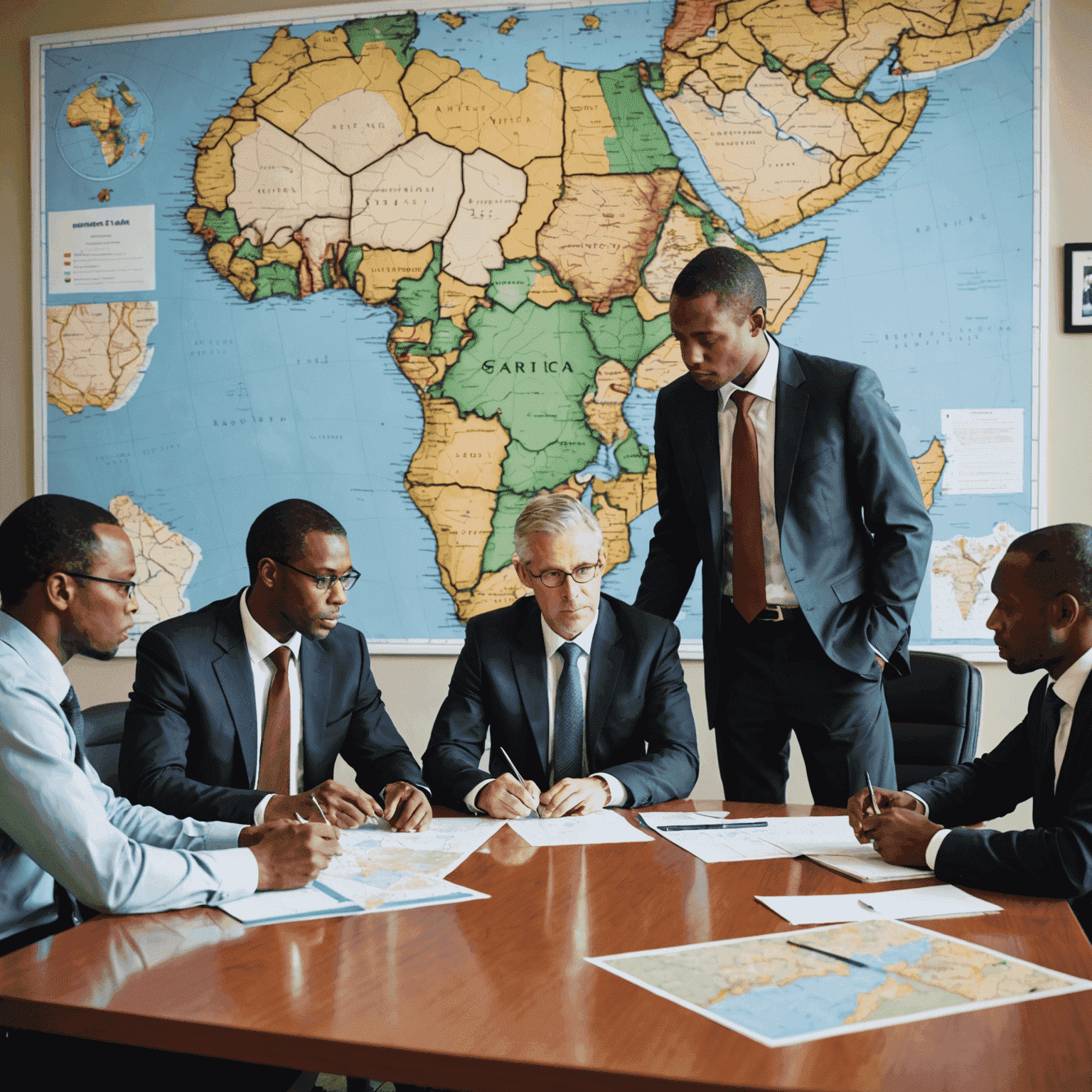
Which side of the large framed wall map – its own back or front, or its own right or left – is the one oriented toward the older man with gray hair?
front

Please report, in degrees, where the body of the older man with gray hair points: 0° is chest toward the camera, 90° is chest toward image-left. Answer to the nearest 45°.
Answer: approximately 0°

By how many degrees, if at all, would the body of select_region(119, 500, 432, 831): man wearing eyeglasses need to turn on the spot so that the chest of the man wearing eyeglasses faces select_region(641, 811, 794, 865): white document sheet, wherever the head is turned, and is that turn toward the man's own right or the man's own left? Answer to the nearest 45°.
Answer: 0° — they already face it

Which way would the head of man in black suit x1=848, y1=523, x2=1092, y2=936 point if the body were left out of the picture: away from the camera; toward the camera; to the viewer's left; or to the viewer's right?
to the viewer's left

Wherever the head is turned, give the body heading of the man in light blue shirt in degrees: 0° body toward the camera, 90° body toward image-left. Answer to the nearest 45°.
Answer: approximately 270°

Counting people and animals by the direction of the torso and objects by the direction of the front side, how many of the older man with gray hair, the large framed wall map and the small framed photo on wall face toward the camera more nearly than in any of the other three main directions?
3

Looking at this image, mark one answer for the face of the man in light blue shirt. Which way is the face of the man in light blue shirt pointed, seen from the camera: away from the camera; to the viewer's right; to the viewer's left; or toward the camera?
to the viewer's right

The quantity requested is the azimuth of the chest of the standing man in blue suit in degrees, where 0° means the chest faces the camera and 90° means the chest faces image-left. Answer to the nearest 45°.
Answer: approximately 45°

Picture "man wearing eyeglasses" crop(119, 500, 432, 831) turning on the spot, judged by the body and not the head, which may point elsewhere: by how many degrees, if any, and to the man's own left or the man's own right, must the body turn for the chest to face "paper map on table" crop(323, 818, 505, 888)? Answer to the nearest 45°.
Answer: approximately 45° to the man's own right

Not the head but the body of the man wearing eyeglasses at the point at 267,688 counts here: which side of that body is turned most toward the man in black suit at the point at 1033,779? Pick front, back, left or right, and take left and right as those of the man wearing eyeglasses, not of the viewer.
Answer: front
